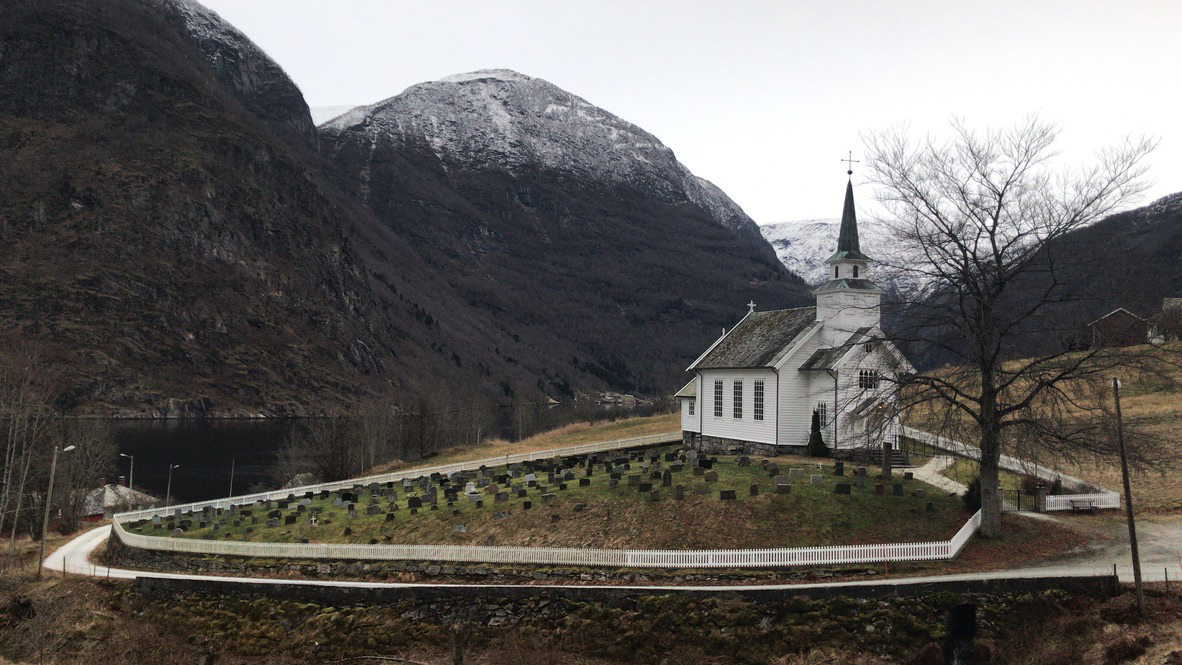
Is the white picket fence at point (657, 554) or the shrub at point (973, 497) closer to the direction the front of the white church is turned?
the shrub

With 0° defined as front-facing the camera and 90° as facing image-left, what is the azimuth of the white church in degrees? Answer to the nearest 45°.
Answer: approximately 315°
